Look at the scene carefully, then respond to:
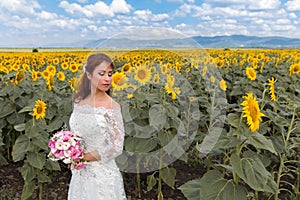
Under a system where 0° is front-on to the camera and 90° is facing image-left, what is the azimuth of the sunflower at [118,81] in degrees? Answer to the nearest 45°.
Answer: approximately 0°

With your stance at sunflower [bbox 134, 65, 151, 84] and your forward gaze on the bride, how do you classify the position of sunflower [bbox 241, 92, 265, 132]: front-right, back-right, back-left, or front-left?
front-left

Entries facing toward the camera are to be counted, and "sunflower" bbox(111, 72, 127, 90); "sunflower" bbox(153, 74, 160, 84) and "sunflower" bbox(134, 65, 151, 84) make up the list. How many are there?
3

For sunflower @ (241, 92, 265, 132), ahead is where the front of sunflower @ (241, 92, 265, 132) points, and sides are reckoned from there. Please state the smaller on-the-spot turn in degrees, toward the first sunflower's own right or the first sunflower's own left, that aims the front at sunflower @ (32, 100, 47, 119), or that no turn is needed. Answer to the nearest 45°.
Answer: approximately 135° to the first sunflower's own right

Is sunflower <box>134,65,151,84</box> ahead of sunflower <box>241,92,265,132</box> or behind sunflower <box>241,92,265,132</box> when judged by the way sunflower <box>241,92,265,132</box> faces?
behind

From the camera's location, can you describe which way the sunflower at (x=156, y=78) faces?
facing the viewer

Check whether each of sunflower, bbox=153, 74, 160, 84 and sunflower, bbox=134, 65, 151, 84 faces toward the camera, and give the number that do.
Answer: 2

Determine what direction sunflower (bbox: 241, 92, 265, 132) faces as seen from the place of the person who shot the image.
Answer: facing the viewer and to the right of the viewer

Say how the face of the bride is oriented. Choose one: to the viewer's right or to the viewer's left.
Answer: to the viewer's right

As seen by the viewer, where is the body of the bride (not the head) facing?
toward the camera

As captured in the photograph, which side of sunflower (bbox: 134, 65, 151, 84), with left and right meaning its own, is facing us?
front
